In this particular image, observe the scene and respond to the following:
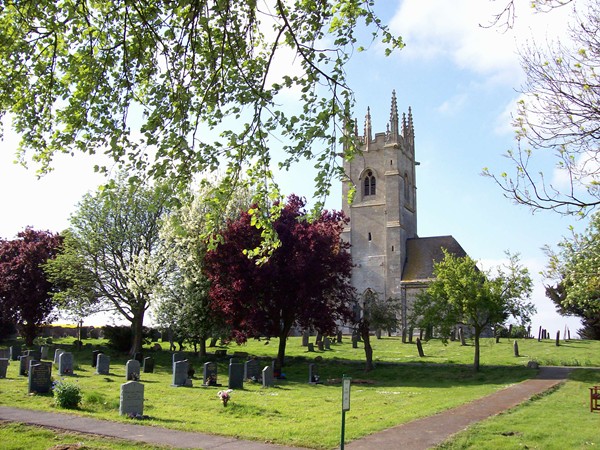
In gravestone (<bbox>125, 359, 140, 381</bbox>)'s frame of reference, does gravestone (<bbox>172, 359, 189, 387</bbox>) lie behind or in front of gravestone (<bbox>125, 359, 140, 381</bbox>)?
in front

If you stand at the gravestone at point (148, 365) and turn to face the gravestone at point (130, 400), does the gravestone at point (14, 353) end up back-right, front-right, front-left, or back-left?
back-right

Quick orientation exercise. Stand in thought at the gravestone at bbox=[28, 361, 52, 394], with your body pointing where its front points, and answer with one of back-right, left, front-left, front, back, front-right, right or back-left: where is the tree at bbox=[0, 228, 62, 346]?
back-left

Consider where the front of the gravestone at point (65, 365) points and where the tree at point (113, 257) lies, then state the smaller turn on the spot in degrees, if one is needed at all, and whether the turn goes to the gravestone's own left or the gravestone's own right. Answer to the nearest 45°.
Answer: approximately 135° to the gravestone's own left

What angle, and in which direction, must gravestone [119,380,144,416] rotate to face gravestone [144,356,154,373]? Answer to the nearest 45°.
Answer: approximately 180°

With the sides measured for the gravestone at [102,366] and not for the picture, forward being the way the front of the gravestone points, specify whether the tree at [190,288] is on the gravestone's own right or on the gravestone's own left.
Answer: on the gravestone's own left

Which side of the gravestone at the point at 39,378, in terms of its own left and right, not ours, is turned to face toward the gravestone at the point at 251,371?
left

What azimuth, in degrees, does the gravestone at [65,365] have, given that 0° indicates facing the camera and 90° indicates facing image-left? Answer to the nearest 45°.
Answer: approximately 315°
